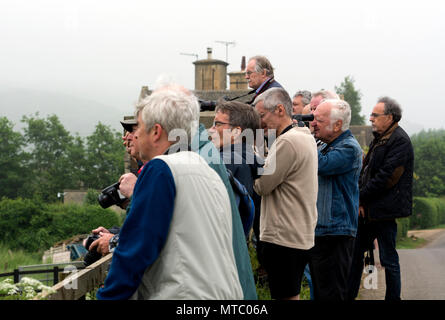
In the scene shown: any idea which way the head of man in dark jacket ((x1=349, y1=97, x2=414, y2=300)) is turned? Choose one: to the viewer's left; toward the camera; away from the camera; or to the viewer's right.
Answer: to the viewer's left

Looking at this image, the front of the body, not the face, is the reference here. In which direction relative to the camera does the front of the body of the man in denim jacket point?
to the viewer's left

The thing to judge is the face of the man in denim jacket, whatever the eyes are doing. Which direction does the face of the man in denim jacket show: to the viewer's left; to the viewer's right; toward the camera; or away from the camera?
to the viewer's left

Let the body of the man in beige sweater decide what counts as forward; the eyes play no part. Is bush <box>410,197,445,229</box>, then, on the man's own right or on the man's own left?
on the man's own right

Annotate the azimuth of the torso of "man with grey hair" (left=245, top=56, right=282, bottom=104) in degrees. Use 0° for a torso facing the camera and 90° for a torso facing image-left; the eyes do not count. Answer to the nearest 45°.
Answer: approximately 90°

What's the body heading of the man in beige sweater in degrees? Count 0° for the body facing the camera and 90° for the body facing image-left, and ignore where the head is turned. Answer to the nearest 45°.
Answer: approximately 90°

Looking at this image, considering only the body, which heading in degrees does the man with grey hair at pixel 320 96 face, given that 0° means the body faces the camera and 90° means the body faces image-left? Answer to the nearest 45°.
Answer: approximately 90°

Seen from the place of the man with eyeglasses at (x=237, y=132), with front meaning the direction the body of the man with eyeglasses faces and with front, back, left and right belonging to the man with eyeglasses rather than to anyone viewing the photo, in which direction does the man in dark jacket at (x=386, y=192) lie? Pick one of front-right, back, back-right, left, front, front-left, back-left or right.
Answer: back-right

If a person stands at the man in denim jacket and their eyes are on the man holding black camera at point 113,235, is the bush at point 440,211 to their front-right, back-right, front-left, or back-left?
back-right

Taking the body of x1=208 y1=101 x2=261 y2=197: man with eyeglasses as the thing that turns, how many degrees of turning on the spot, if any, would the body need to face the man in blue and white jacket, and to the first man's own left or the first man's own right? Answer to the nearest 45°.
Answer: approximately 90° to the first man's own left

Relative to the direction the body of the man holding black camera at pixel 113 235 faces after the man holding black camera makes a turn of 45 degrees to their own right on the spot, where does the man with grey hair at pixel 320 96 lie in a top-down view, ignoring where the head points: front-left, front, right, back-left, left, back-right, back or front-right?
right

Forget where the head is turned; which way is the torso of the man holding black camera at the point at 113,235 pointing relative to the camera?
to the viewer's left

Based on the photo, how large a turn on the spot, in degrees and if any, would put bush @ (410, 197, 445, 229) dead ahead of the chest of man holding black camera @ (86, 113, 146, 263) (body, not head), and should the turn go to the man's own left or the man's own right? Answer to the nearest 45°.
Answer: approximately 135° to the man's own right

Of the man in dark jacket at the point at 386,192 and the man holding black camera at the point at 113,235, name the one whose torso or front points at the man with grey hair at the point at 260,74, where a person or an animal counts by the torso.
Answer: the man in dark jacket

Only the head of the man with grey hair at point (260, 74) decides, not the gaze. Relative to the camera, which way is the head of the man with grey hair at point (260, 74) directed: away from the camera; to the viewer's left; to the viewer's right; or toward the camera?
to the viewer's left

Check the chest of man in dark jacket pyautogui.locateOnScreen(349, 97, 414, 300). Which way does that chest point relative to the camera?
to the viewer's left

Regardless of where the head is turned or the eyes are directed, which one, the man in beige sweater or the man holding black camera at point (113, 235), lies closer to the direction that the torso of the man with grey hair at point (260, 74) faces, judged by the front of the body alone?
the man holding black camera
